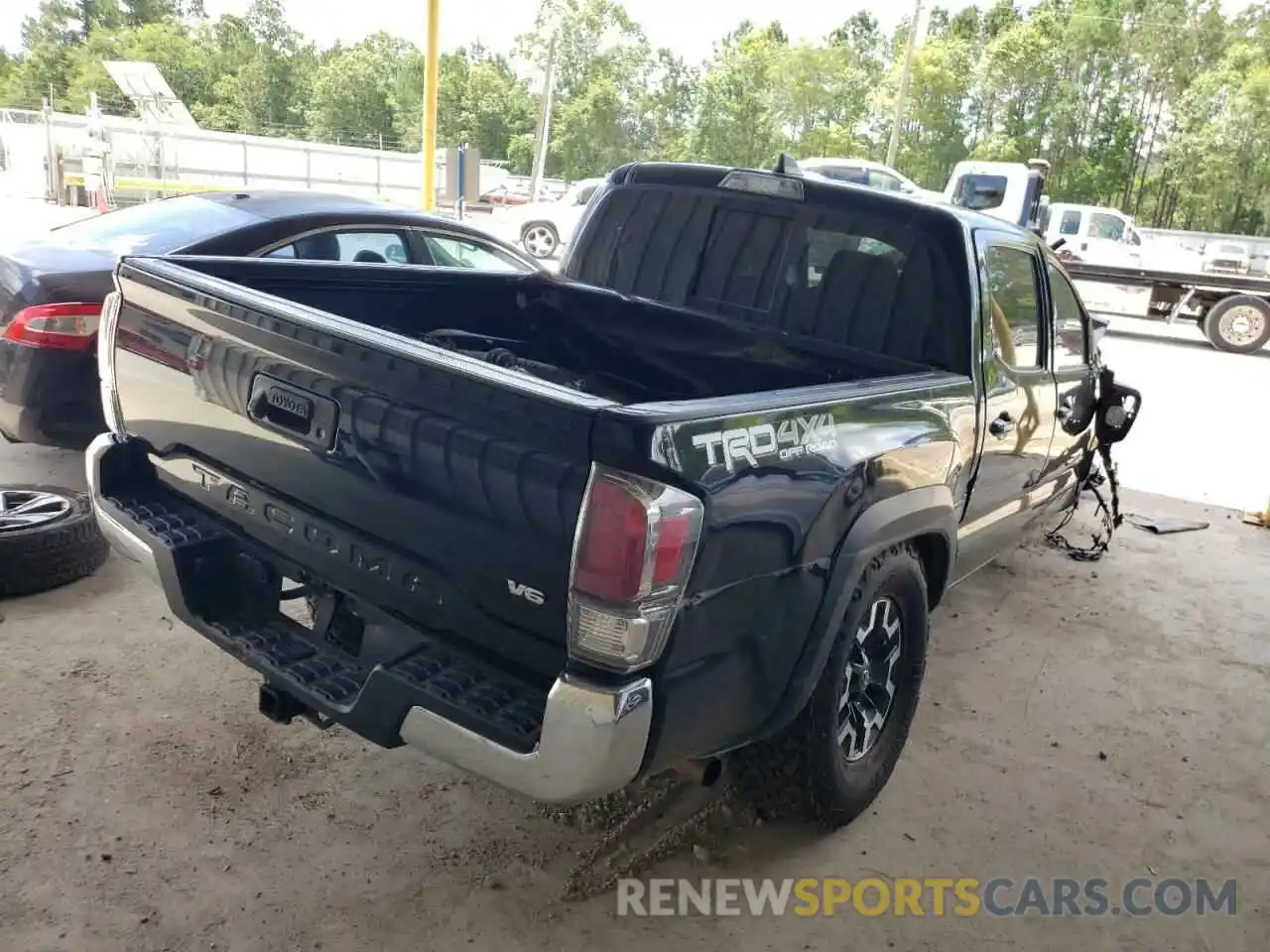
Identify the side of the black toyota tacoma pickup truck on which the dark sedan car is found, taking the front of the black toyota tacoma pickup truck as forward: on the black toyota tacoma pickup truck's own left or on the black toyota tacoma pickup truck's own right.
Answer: on the black toyota tacoma pickup truck's own left

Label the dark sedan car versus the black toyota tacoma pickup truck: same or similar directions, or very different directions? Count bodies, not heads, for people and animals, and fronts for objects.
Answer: same or similar directions

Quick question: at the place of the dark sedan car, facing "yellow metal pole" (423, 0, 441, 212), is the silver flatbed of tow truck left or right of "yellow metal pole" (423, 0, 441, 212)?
right

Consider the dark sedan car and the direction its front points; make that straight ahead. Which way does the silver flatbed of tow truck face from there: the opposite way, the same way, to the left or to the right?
to the left

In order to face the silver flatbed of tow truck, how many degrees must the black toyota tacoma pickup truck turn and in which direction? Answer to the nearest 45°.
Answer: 0° — it already faces it

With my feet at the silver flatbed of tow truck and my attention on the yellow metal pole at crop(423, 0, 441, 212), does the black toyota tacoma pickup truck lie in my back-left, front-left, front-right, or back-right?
front-left

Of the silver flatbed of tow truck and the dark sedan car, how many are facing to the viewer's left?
1

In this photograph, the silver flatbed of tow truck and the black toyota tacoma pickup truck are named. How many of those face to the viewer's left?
1

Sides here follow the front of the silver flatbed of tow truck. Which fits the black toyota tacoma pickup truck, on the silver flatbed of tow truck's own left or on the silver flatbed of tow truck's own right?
on the silver flatbed of tow truck's own left

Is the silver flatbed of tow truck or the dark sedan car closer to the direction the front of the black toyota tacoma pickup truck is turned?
the silver flatbed of tow truck

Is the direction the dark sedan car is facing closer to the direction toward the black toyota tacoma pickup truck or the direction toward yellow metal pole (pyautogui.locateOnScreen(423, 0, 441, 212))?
the yellow metal pole

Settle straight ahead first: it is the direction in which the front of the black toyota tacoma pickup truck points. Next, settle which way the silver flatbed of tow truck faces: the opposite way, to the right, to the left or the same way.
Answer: to the left

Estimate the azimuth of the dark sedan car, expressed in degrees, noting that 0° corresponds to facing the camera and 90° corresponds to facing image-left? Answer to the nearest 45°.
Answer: approximately 225°

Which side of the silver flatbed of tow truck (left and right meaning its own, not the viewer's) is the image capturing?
left

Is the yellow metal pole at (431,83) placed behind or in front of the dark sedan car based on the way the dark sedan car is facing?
in front

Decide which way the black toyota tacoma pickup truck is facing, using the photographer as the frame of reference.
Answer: facing away from the viewer and to the right of the viewer
